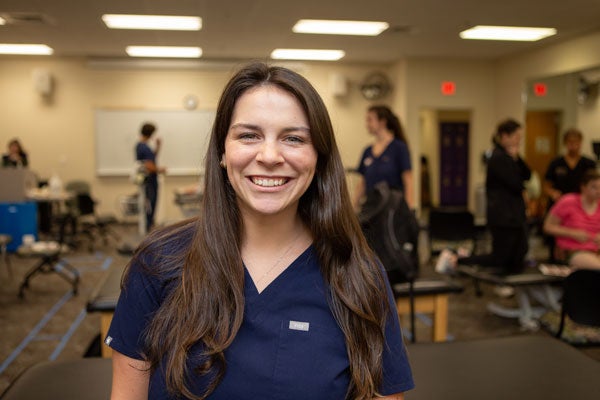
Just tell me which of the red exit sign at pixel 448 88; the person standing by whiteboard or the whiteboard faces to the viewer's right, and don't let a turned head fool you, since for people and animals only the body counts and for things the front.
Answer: the person standing by whiteboard

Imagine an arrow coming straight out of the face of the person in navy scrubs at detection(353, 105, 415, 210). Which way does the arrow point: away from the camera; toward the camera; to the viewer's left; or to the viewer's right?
to the viewer's left

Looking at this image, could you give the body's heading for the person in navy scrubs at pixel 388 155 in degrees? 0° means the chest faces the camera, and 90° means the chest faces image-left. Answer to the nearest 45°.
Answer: approximately 45°

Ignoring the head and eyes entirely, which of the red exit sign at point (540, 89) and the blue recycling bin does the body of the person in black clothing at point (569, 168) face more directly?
the blue recycling bin

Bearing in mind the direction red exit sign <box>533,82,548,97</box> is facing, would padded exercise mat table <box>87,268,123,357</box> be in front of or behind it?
in front

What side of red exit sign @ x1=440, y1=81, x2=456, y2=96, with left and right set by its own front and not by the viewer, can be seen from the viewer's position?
front

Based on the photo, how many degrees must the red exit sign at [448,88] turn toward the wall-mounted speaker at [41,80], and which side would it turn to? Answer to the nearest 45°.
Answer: approximately 90° to its right

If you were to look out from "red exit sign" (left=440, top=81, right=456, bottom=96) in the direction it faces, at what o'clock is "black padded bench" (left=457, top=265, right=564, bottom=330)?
The black padded bench is roughly at 12 o'clock from the red exit sign.

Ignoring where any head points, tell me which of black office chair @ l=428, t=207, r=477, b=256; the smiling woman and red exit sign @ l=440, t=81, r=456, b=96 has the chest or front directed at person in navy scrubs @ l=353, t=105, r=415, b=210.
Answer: the red exit sign

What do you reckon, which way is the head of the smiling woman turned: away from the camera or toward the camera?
toward the camera

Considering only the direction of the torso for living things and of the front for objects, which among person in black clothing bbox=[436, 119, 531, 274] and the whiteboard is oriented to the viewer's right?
the person in black clothing

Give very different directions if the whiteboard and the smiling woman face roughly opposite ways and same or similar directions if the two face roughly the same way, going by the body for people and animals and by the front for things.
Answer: same or similar directions

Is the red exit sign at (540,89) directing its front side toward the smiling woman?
yes

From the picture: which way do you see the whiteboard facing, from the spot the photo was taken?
facing the viewer

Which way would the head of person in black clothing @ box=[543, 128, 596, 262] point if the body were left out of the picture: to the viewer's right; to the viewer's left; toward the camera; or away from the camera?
toward the camera

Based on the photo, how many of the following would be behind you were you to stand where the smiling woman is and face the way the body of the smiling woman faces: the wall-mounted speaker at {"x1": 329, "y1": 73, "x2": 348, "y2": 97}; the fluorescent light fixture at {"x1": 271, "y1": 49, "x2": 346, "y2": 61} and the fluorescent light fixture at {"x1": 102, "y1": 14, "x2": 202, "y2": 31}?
3

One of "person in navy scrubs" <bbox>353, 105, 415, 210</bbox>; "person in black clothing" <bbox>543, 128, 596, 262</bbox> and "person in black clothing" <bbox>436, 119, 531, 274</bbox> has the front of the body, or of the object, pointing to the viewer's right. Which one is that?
"person in black clothing" <bbox>436, 119, 531, 274</bbox>

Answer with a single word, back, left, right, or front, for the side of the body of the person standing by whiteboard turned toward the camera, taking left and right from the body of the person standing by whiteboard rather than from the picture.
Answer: right

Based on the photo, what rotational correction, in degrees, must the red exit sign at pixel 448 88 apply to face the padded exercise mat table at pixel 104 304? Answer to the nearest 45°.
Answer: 0° — it already faces it
